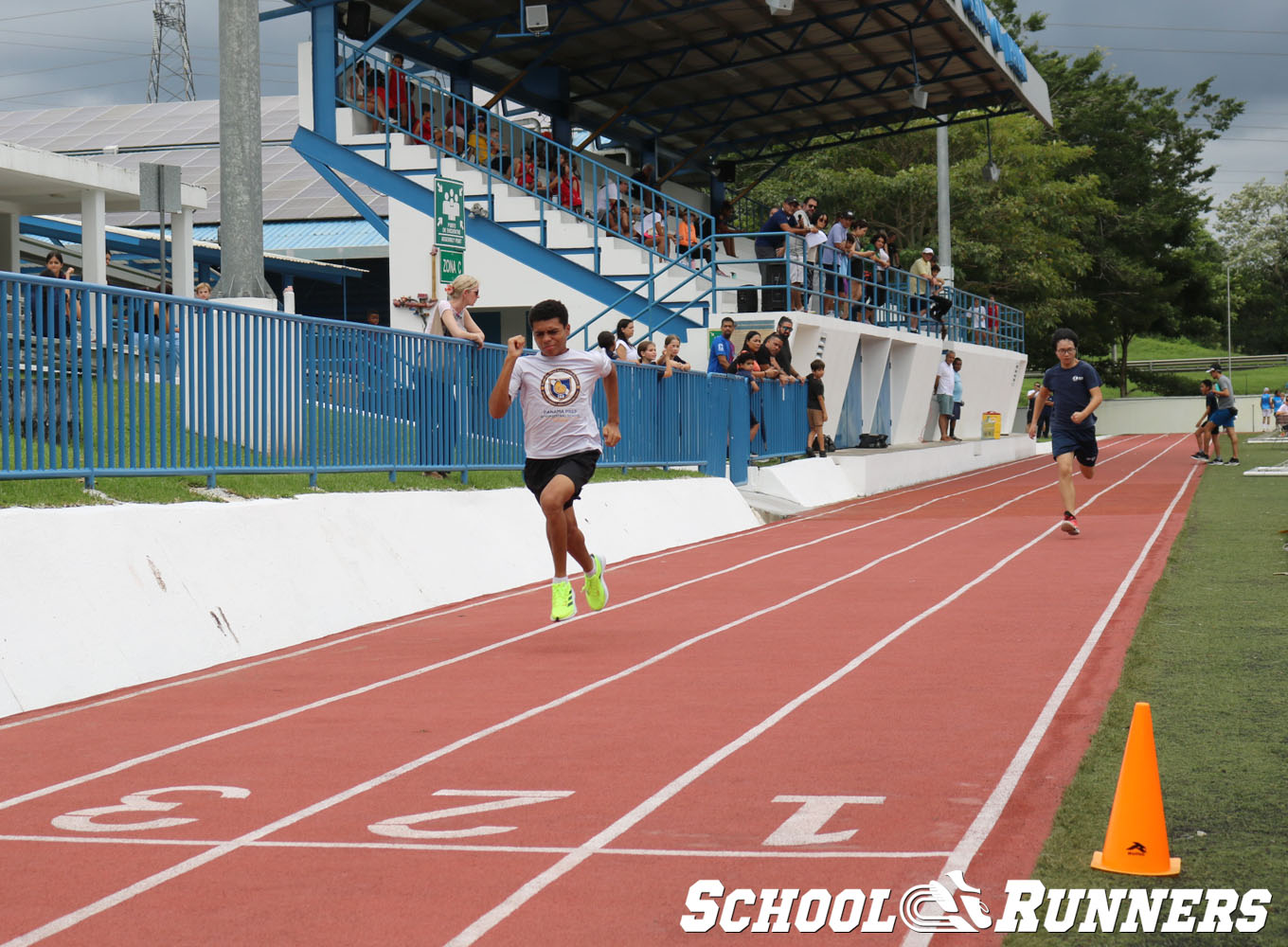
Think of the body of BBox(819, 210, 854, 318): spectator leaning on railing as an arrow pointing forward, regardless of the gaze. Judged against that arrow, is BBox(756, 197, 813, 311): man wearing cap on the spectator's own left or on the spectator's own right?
on the spectator's own right

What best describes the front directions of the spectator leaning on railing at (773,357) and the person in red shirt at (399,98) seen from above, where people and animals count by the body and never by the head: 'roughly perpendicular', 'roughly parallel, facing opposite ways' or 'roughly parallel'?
roughly parallel

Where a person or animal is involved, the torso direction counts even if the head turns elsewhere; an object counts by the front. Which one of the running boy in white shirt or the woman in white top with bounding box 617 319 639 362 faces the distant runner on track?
the woman in white top

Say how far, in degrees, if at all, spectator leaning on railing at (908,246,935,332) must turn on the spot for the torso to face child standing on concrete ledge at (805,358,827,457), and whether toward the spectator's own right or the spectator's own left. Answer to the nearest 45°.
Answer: approximately 45° to the spectator's own right

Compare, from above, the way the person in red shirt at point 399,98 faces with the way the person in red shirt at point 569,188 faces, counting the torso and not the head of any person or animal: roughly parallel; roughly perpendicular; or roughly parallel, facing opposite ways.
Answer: roughly parallel

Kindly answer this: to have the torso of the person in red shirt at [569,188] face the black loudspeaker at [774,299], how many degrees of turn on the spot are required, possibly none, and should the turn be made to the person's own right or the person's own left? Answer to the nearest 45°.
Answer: approximately 45° to the person's own left

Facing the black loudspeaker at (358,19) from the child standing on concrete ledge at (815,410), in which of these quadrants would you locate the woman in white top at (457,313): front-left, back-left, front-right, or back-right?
front-left

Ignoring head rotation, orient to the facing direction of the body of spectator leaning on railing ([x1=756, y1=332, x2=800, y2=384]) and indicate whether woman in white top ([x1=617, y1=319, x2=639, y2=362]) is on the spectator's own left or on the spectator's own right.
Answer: on the spectator's own right

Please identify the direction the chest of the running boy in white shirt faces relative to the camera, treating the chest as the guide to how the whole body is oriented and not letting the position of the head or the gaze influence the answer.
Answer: toward the camera

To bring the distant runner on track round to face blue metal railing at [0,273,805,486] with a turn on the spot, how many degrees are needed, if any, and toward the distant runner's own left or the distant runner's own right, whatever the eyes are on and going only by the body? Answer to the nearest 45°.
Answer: approximately 45° to the distant runner's own right

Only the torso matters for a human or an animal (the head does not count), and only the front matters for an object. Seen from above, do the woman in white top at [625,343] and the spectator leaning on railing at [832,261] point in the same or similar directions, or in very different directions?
same or similar directions

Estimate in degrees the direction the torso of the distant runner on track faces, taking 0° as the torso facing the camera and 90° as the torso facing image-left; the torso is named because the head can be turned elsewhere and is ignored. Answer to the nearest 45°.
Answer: approximately 0°

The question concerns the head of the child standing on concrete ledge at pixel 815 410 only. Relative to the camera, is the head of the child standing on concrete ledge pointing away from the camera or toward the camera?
toward the camera
